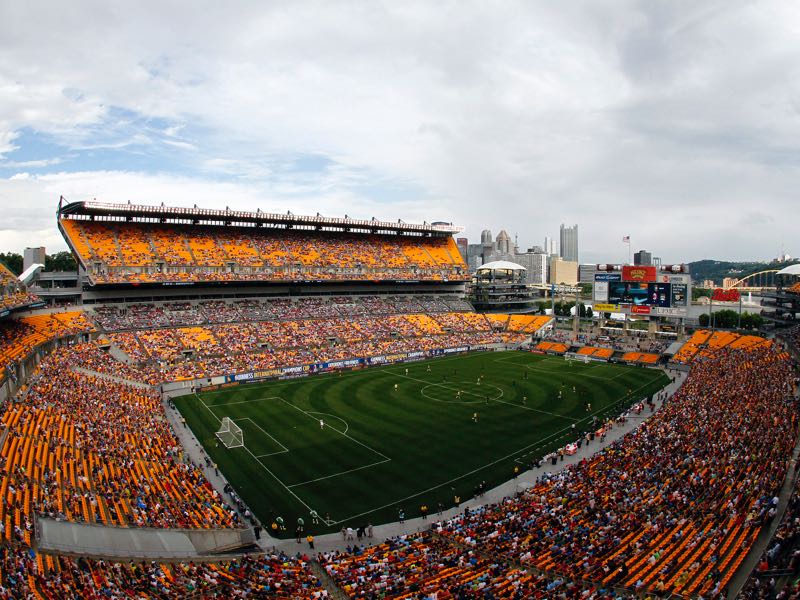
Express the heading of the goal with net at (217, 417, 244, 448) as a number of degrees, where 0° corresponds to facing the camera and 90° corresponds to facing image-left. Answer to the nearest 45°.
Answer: approximately 225°
